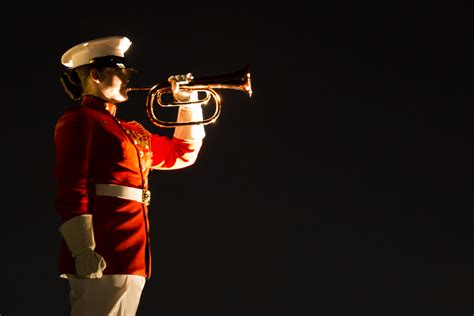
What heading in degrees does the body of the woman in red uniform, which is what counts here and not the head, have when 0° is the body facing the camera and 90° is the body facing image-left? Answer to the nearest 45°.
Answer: approximately 270°

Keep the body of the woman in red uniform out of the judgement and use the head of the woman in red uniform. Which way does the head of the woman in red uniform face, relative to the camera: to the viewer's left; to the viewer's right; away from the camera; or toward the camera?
to the viewer's right
